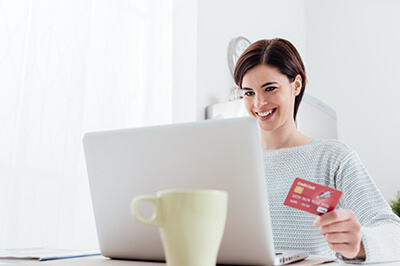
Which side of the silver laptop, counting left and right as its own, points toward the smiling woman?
front

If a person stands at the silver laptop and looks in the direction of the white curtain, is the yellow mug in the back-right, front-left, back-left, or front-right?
back-left

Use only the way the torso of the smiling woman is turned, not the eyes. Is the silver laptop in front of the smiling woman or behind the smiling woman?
in front

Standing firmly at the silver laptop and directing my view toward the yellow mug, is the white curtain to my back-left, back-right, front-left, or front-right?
back-right

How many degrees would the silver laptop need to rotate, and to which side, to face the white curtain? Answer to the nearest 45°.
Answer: approximately 90° to its left

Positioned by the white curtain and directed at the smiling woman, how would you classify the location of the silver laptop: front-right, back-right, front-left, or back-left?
front-right

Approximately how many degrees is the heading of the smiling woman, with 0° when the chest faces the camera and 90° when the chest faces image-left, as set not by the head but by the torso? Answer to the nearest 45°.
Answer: approximately 45°

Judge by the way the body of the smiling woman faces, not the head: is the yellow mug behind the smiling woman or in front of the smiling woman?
in front

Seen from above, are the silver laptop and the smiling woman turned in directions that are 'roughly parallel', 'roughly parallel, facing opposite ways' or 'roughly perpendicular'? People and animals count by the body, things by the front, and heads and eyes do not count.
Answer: roughly parallel, facing opposite ways

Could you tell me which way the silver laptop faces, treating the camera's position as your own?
facing away from the viewer and to the right of the viewer

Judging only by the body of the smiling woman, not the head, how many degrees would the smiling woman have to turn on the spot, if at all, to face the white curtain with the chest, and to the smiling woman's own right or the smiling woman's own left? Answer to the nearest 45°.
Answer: approximately 45° to the smiling woman's own right

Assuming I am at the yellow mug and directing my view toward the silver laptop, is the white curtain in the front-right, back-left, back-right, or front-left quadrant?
front-left

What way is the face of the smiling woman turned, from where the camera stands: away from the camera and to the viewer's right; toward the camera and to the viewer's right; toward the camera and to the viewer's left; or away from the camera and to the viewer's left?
toward the camera and to the viewer's left
